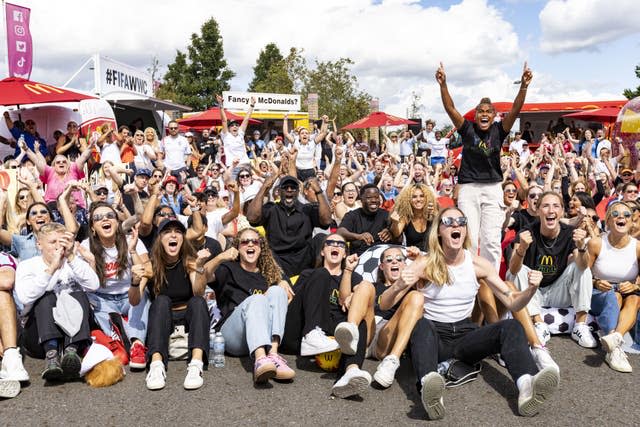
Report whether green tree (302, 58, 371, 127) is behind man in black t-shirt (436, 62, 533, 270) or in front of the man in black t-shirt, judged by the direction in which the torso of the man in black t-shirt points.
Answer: behind

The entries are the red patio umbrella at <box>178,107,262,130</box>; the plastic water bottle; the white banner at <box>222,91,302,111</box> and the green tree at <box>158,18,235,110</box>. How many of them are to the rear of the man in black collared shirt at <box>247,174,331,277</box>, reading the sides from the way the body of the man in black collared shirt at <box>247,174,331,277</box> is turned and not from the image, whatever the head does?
3

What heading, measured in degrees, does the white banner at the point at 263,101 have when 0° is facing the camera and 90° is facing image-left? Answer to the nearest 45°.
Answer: approximately 0°

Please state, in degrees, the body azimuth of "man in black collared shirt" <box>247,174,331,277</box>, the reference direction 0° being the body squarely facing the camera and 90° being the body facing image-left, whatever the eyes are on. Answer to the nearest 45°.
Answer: approximately 0°

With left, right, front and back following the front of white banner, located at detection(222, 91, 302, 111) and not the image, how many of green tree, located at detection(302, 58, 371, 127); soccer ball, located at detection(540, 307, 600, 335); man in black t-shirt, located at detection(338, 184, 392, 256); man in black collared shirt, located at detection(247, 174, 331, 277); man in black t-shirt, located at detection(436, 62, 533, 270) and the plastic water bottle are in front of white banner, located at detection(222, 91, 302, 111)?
5

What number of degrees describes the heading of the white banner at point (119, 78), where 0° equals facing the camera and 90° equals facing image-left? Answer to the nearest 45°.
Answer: approximately 315°

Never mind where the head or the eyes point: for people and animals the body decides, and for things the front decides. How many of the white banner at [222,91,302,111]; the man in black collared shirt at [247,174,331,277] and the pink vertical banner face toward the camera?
3

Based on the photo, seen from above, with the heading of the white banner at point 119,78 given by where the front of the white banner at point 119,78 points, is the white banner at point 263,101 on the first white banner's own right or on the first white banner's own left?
on the first white banner's own left

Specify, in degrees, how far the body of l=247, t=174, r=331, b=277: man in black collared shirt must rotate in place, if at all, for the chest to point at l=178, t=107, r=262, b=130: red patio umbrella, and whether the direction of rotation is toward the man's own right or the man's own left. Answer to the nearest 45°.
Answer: approximately 180°

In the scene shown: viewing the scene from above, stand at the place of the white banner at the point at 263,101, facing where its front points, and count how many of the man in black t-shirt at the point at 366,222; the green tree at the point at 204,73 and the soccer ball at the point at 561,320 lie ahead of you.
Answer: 2

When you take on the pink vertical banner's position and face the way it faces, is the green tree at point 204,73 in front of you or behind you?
behind
